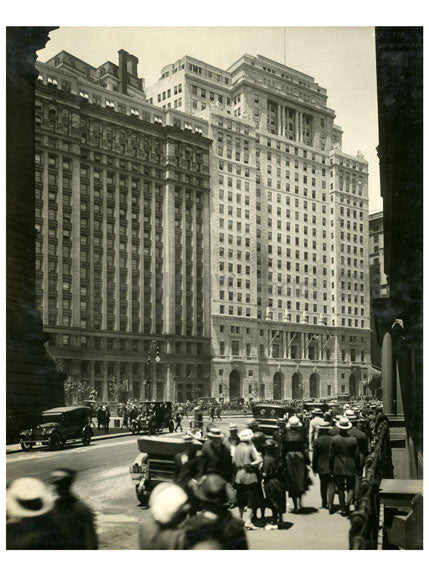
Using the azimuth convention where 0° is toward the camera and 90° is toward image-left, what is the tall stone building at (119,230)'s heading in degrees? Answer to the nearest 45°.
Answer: approximately 315°

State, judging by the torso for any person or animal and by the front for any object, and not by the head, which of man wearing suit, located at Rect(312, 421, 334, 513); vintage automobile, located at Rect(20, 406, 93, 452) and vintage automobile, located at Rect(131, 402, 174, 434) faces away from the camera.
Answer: the man wearing suit

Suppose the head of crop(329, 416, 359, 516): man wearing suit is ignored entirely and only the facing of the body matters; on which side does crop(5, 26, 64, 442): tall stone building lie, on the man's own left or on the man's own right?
on the man's own left

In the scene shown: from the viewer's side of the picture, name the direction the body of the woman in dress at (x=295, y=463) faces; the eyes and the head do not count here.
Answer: away from the camera

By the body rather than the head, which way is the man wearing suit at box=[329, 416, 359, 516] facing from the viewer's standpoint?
away from the camera

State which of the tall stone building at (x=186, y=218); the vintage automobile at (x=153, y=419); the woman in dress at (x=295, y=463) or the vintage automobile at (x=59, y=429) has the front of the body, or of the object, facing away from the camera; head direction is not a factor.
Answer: the woman in dress

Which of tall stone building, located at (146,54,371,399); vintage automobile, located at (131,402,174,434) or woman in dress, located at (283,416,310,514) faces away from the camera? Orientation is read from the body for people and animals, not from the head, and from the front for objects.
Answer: the woman in dress

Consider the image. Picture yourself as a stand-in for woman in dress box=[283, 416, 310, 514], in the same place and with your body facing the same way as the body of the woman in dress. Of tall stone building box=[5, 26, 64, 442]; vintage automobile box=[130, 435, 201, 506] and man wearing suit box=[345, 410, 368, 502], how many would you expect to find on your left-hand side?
2

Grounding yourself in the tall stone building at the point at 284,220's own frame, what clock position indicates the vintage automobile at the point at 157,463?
The vintage automobile is roughly at 2 o'clock from the tall stone building.

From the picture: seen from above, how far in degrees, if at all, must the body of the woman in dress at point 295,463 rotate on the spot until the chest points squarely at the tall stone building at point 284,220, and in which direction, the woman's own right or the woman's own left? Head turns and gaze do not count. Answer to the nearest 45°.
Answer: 0° — they already face it

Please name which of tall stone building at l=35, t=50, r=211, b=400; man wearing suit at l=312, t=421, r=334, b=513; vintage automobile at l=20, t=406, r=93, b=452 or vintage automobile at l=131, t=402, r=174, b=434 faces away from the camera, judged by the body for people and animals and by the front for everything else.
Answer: the man wearing suit

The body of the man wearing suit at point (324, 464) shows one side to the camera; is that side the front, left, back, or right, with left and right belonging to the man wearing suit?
back
